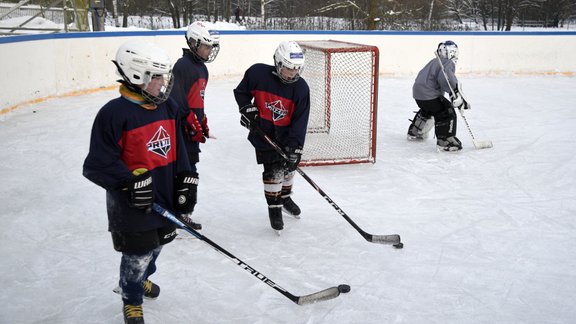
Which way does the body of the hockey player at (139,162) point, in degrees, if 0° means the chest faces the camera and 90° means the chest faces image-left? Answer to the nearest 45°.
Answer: approximately 315°

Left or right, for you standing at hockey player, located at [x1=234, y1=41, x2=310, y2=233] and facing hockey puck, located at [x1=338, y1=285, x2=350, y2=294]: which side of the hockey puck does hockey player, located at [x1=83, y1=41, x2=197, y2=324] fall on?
right

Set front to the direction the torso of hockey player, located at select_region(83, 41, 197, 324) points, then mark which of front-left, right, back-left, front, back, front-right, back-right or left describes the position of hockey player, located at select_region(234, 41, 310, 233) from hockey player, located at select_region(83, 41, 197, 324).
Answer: left

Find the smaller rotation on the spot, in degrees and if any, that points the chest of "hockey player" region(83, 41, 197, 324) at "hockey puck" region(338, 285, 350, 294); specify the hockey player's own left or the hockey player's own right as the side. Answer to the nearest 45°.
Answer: approximately 45° to the hockey player's own left

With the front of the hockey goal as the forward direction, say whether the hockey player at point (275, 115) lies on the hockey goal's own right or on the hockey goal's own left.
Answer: on the hockey goal's own right

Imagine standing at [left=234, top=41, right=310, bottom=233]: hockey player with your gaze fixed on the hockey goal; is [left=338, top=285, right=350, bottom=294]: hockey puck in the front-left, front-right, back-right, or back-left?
back-right

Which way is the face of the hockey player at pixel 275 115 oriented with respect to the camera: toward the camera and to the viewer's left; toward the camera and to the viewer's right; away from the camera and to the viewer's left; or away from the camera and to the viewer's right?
toward the camera and to the viewer's right

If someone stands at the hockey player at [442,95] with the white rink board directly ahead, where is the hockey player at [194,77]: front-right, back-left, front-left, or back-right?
back-left

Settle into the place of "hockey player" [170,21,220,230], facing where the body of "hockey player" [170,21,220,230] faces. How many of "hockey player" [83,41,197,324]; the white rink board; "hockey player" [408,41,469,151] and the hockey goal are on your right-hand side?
1
